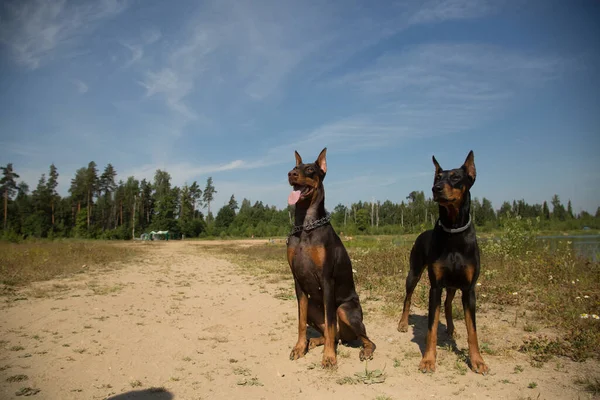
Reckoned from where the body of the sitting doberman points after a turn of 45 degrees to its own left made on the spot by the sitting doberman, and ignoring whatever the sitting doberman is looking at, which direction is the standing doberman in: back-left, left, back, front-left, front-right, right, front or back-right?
left

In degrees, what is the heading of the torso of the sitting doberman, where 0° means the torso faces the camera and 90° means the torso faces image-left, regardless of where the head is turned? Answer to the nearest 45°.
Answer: approximately 45°

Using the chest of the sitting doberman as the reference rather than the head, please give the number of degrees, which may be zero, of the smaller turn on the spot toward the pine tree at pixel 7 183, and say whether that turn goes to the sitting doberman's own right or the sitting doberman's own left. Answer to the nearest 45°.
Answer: approximately 90° to the sitting doberman's own right
